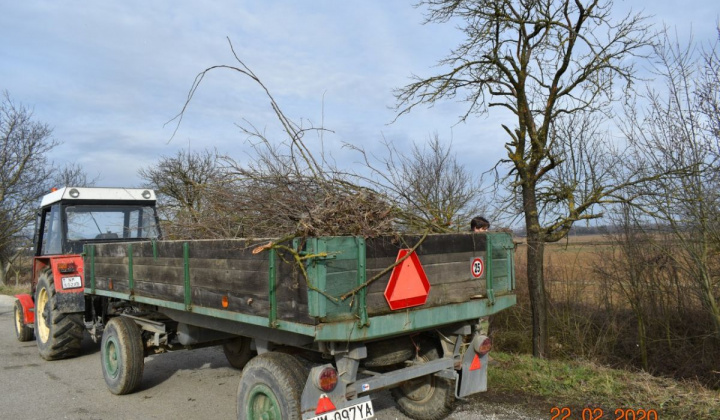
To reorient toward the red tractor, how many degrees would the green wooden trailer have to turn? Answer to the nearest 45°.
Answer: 0° — it already faces it

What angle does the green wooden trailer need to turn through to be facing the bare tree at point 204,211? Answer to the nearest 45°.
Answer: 0° — it already faces it

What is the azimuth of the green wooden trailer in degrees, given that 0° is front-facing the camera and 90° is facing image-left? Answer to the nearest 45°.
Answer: approximately 135°
